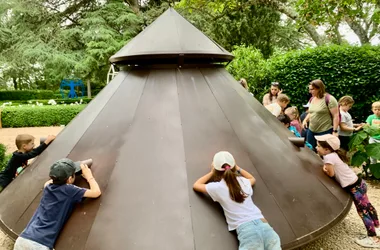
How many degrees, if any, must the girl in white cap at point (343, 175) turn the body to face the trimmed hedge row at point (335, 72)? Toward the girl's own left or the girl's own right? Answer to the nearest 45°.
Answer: approximately 90° to the girl's own right

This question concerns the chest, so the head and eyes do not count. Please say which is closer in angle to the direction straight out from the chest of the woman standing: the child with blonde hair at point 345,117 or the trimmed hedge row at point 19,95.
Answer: the trimmed hedge row

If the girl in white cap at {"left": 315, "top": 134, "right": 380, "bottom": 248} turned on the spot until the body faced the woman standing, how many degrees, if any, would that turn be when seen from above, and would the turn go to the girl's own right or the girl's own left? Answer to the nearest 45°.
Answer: approximately 90° to the girl's own right

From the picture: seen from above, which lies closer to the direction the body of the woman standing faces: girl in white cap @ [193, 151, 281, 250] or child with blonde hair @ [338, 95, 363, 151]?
the girl in white cap

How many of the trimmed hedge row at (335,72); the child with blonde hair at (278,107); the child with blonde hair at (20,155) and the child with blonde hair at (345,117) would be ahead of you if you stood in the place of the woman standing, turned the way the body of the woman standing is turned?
2

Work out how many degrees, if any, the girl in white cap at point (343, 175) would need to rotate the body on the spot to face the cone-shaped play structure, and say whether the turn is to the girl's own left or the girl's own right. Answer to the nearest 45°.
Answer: approximately 45° to the girl's own left

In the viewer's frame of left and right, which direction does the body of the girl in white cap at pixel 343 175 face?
facing to the left of the viewer

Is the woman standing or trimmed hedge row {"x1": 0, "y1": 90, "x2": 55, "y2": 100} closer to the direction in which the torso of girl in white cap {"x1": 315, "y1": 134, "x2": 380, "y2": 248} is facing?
the trimmed hedge row

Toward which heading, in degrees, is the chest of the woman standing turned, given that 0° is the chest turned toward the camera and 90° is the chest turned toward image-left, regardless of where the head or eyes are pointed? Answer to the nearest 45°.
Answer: approximately 45°
